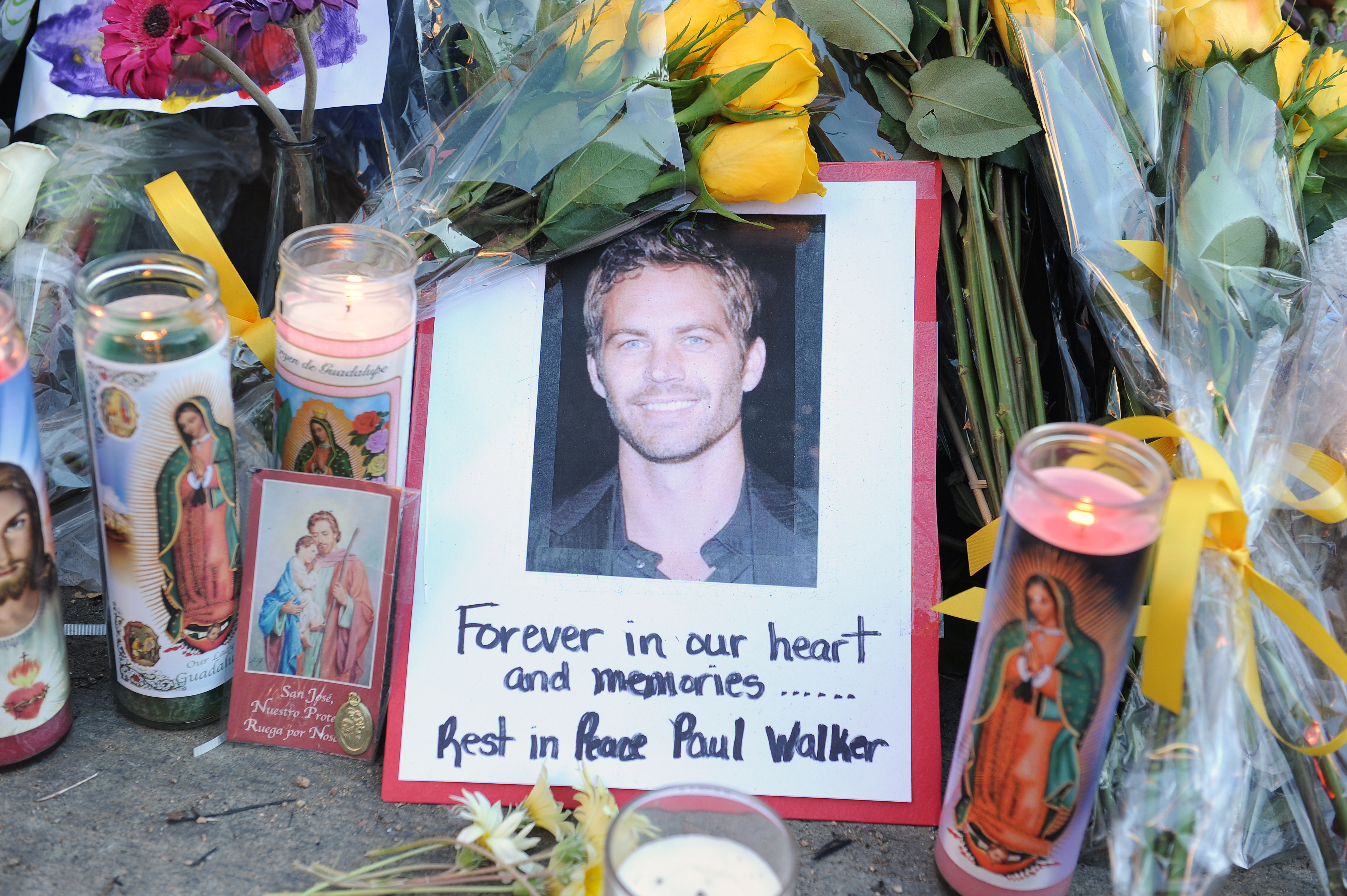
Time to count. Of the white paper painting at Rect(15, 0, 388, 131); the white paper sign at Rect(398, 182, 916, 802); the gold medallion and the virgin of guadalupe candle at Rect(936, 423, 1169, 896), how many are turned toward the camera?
4

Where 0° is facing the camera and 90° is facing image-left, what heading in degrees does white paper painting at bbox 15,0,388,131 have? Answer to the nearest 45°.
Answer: approximately 0°

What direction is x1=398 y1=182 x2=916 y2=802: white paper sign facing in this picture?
toward the camera

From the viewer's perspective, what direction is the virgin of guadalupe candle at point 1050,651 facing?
toward the camera
